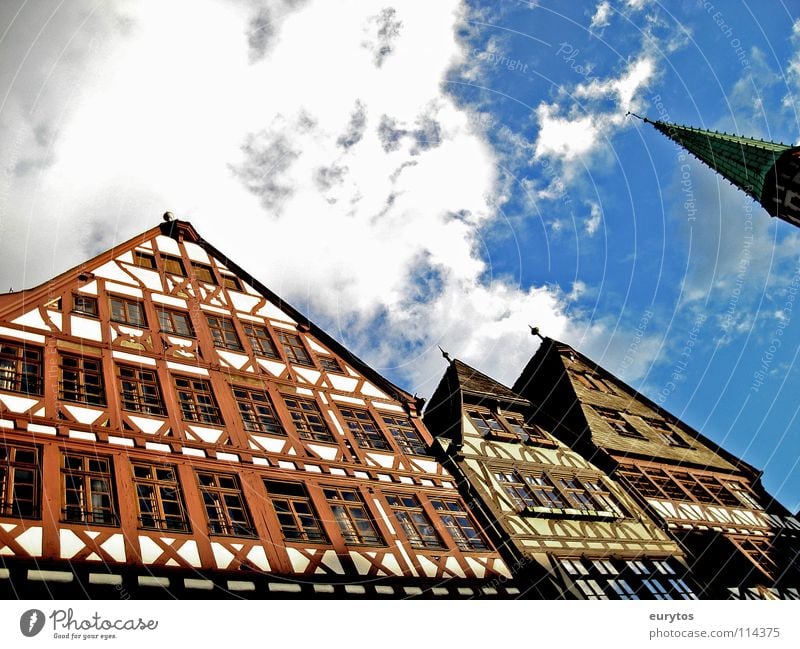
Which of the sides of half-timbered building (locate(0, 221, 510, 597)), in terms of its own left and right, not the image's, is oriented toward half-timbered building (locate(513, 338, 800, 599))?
left

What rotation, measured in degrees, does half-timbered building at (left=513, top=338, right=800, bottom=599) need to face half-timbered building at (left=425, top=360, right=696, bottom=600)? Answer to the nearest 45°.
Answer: approximately 90° to its right

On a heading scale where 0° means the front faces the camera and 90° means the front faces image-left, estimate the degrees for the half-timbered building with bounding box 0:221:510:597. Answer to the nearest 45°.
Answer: approximately 315°

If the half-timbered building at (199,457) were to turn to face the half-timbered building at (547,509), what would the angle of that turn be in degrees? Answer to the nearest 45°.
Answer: approximately 90° to its left

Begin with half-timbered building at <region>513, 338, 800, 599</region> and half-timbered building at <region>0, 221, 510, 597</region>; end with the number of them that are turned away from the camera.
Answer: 0

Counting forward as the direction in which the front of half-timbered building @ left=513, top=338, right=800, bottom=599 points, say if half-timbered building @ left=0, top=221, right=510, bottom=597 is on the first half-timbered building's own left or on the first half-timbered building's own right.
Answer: on the first half-timbered building's own right
